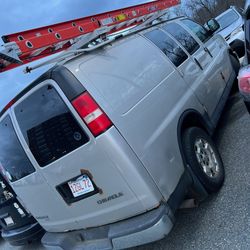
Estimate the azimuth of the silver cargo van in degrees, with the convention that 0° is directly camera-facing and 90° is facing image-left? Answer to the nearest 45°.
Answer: approximately 225°
